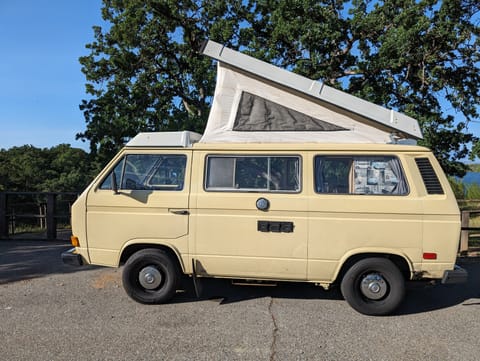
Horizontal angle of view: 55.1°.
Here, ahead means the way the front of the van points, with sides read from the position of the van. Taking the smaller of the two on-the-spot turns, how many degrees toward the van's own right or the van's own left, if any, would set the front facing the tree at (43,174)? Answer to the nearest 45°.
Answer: approximately 45° to the van's own right

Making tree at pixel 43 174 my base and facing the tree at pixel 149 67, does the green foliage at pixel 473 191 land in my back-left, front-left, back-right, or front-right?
front-left

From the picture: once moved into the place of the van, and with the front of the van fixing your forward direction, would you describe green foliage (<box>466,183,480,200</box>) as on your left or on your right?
on your right

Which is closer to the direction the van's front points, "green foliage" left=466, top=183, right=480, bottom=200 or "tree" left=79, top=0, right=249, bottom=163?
the tree

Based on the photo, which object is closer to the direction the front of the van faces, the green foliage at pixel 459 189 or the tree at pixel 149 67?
the tree

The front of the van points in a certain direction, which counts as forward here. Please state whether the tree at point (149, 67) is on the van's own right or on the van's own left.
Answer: on the van's own right

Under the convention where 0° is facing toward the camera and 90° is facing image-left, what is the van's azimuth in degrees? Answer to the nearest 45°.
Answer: approximately 90°

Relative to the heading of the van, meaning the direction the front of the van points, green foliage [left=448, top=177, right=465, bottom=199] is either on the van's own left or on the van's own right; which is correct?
on the van's own right

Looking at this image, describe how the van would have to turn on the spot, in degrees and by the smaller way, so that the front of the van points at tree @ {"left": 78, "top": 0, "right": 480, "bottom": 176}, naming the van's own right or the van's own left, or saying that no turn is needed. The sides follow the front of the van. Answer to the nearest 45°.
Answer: approximately 90° to the van's own right
